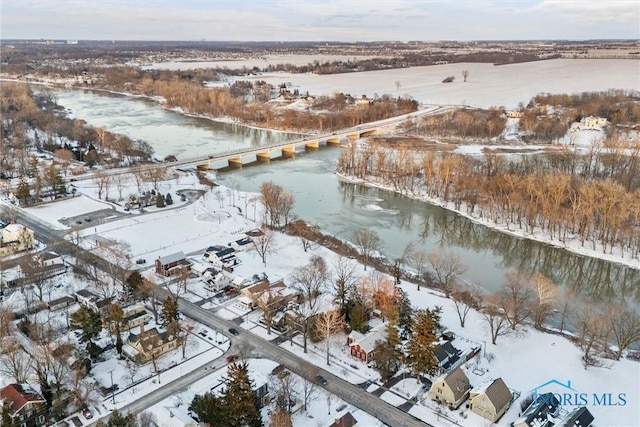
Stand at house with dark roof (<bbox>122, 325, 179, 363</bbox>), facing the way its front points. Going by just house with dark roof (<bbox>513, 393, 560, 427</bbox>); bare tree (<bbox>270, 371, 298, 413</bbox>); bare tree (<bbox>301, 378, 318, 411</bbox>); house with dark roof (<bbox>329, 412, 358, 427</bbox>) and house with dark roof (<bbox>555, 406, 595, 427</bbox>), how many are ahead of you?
5

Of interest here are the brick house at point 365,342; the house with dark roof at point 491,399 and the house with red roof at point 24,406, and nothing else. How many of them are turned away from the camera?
0

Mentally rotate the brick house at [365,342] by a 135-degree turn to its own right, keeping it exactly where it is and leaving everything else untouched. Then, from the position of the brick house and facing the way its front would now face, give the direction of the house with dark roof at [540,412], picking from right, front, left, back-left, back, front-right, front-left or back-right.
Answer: back-right

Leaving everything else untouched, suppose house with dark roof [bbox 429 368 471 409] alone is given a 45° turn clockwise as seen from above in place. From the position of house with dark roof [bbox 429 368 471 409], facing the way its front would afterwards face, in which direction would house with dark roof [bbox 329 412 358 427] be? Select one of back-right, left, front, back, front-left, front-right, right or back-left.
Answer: front-left

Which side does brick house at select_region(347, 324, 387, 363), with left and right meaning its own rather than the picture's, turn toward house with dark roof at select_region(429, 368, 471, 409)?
left

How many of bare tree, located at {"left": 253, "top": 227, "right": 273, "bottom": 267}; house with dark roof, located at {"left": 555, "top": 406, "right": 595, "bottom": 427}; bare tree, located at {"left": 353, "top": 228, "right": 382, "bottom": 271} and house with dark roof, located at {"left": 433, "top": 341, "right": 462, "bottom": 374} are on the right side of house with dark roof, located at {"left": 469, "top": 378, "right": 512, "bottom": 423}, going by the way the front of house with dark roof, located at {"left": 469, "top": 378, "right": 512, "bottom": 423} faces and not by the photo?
3

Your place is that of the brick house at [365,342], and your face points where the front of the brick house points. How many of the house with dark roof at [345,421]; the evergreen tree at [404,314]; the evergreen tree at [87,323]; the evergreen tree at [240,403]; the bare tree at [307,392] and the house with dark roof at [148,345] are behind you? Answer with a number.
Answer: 1

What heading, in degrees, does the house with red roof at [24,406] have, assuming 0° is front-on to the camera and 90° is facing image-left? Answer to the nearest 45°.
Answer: approximately 315°

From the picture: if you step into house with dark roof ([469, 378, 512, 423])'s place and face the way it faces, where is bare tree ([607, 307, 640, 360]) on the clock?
The bare tree is roughly at 6 o'clock from the house with dark roof.

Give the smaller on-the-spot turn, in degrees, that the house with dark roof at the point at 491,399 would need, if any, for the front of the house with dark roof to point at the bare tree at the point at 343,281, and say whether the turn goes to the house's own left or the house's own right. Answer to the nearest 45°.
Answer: approximately 90° to the house's own right

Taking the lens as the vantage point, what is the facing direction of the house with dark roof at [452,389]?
facing the viewer and to the left of the viewer

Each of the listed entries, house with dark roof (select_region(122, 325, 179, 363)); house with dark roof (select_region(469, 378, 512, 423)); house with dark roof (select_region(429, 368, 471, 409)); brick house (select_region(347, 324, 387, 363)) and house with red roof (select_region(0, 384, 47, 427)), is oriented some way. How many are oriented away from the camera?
0

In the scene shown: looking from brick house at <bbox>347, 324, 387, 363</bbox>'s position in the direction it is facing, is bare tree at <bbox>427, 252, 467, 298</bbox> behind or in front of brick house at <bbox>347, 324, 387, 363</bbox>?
behind

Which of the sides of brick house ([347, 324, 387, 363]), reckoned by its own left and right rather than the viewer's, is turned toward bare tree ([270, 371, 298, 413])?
front
